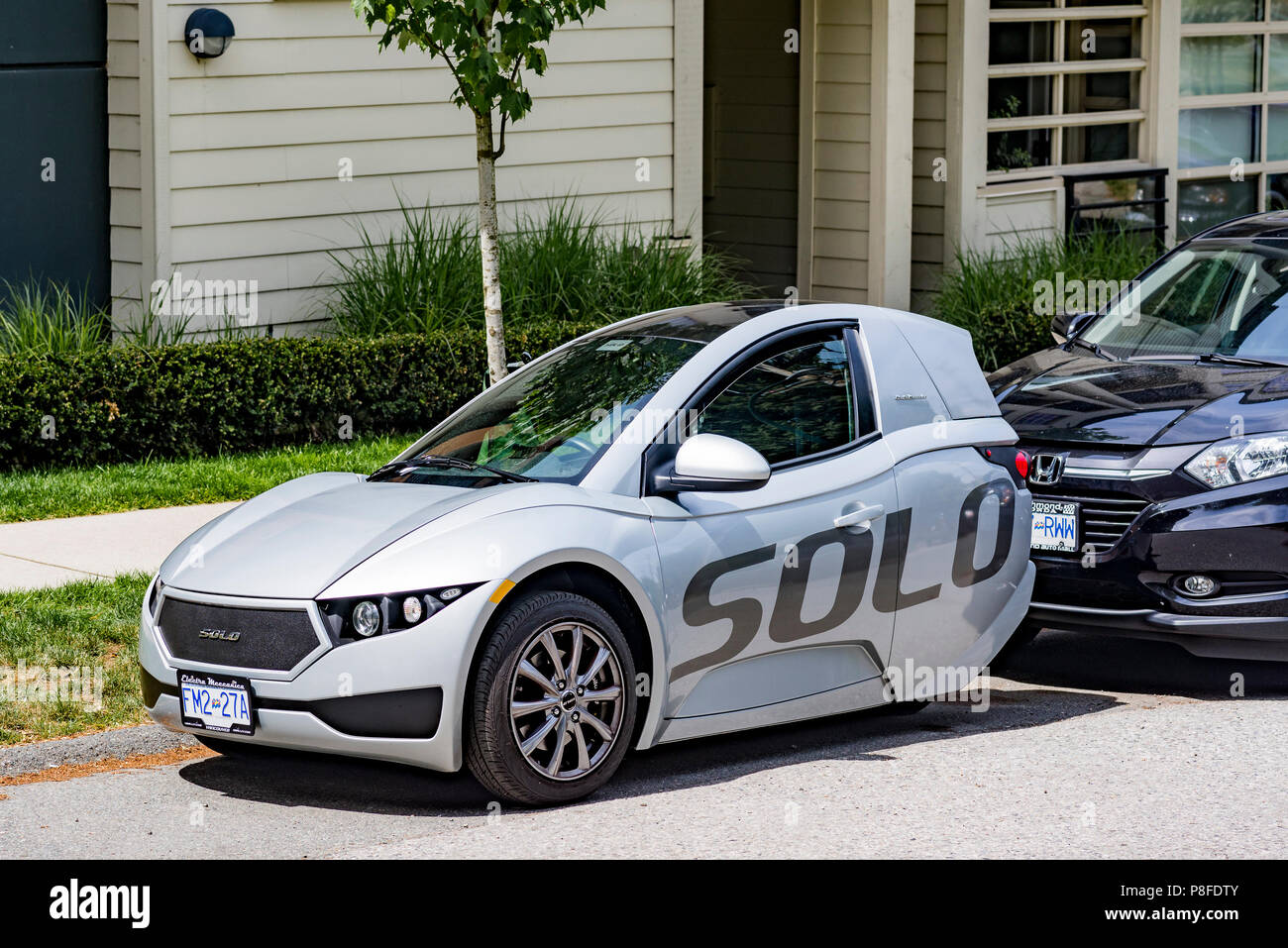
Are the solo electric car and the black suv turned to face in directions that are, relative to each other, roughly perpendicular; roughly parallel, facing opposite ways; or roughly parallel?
roughly parallel

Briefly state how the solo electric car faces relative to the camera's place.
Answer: facing the viewer and to the left of the viewer

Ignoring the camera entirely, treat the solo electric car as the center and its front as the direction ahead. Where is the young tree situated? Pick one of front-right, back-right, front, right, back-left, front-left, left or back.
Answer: back-right

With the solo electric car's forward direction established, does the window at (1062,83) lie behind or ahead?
behind

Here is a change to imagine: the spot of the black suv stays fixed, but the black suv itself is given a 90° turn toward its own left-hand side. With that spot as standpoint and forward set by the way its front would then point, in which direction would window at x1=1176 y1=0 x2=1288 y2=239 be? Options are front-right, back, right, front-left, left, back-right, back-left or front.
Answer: back-left

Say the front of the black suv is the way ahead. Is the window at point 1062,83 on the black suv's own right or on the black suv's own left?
on the black suv's own right

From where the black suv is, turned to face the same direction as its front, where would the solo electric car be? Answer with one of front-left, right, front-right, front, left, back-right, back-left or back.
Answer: front

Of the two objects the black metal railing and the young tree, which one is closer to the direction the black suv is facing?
the young tree

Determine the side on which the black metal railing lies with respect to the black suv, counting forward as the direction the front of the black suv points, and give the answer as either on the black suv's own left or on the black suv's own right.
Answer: on the black suv's own right

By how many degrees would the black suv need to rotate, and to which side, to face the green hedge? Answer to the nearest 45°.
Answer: approximately 90° to its right

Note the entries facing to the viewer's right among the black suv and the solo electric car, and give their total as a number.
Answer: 0

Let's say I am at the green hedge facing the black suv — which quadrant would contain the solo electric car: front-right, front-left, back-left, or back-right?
front-right
